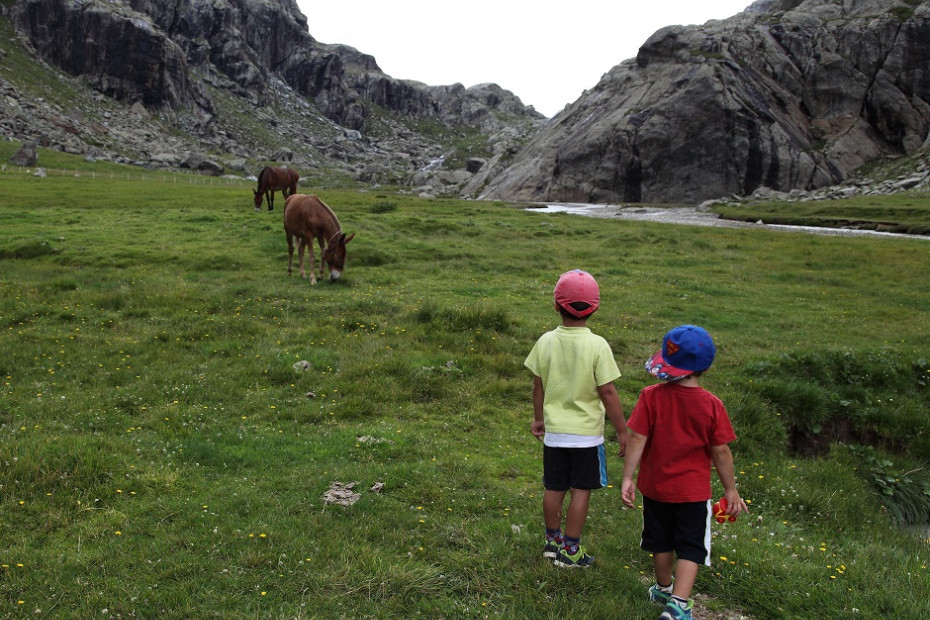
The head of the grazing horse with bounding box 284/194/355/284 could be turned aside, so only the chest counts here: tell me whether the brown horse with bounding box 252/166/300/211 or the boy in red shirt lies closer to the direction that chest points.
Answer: the boy in red shirt

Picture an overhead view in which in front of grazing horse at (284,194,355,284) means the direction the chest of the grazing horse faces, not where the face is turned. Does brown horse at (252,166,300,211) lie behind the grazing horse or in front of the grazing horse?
behind

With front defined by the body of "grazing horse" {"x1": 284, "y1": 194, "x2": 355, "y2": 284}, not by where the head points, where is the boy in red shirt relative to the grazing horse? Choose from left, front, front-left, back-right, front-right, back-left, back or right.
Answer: front-right

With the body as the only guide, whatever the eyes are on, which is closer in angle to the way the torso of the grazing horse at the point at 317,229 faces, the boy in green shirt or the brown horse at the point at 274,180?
the boy in green shirt

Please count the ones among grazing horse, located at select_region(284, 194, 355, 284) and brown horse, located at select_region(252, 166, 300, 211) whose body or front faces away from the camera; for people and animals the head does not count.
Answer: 0

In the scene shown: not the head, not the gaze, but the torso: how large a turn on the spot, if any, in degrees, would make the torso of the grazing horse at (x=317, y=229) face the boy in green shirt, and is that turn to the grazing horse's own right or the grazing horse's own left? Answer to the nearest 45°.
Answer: approximately 45° to the grazing horse's own right

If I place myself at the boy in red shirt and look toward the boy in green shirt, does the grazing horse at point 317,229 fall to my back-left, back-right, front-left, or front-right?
front-right

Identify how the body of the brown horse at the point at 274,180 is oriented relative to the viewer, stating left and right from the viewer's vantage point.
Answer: facing the viewer and to the left of the viewer

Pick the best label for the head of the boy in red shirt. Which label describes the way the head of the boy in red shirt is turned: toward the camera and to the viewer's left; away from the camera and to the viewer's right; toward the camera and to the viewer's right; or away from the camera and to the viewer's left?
away from the camera and to the viewer's left

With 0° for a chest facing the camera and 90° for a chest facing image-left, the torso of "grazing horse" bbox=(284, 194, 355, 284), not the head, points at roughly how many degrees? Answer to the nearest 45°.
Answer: approximately 315°
